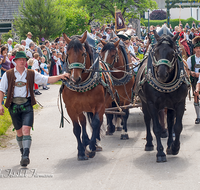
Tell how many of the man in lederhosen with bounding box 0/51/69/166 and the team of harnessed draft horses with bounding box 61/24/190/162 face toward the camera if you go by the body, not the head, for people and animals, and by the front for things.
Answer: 2

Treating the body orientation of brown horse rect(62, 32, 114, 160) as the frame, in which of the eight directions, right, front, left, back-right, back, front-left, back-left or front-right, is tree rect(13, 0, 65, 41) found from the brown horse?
back

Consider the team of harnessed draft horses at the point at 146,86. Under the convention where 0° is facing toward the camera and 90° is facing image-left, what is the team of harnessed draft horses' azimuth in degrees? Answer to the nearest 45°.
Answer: approximately 0°

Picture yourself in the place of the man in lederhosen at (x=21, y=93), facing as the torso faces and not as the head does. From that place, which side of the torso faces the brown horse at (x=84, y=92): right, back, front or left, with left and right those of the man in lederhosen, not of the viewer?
left

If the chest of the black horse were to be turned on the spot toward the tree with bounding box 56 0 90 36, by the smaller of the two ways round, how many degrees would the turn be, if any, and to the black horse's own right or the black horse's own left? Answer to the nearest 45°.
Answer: approximately 180°

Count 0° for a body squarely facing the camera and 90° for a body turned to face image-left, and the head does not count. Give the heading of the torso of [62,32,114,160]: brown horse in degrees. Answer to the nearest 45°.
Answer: approximately 0°

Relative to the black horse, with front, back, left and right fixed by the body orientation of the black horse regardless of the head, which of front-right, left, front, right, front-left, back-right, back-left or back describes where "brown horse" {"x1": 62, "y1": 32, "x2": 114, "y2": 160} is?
right
